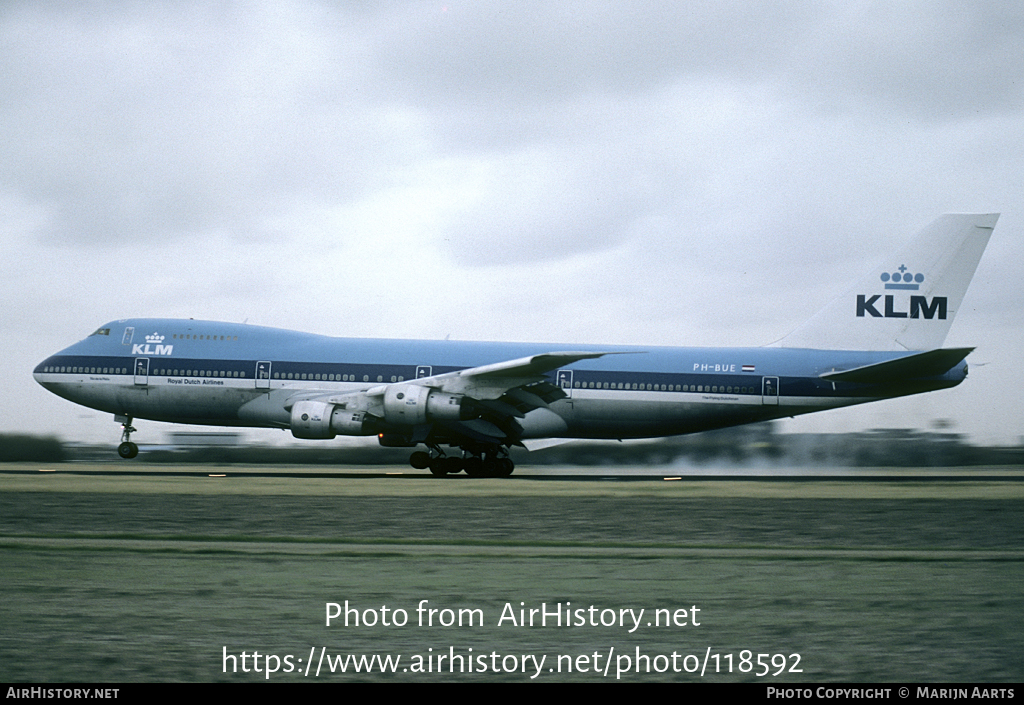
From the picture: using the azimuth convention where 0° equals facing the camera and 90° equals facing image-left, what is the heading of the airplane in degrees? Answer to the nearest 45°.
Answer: approximately 90°
